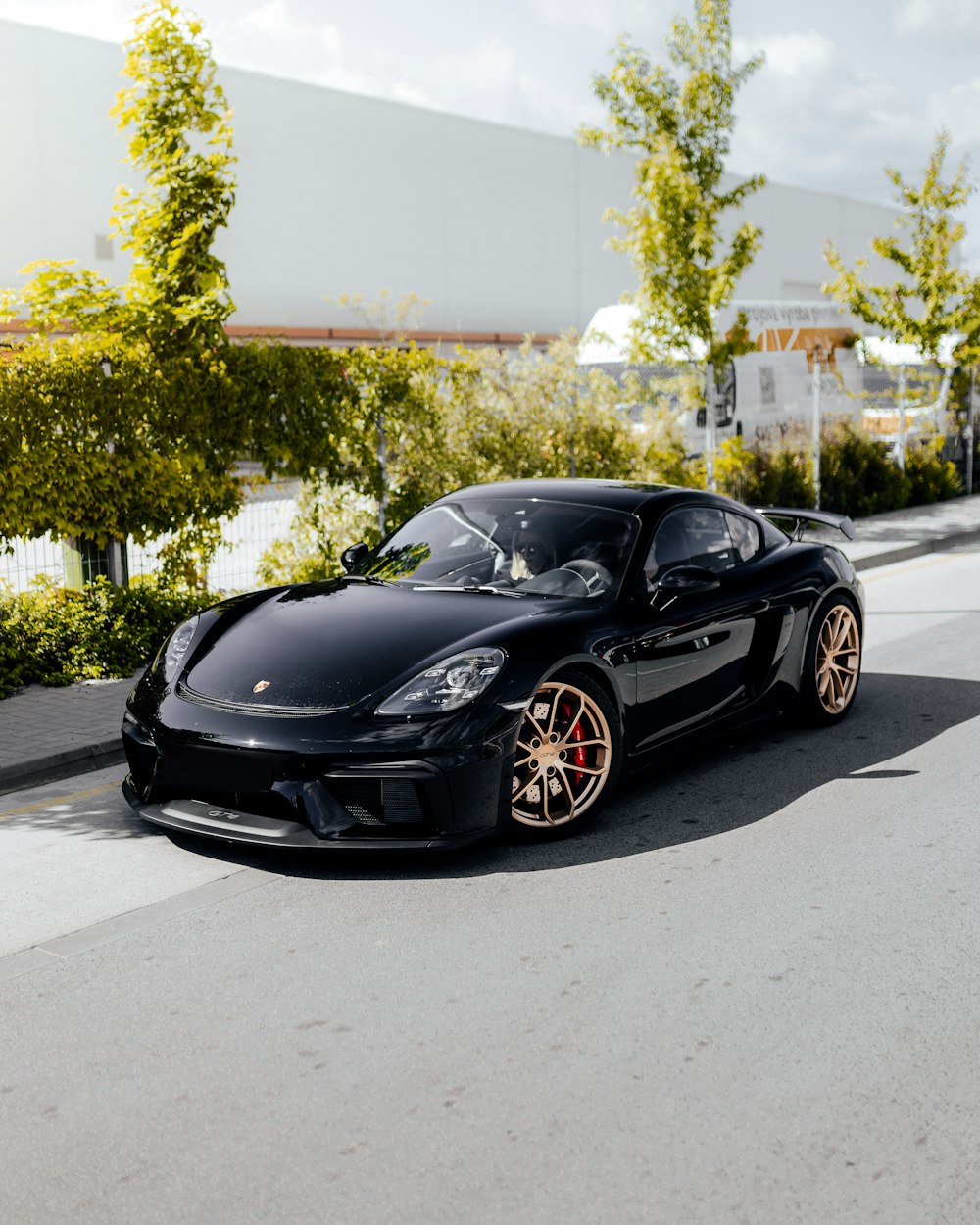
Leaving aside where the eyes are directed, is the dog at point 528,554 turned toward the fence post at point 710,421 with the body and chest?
no

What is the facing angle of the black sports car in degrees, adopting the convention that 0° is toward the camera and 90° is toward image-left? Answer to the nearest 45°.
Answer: approximately 45°

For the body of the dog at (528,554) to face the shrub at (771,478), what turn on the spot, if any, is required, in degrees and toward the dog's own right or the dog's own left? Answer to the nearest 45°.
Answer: approximately 135° to the dog's own right

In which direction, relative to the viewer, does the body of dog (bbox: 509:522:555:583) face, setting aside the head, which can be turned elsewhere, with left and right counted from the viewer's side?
facing the viewer and to the left of the viewer

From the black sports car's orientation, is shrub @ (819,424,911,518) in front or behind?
behind

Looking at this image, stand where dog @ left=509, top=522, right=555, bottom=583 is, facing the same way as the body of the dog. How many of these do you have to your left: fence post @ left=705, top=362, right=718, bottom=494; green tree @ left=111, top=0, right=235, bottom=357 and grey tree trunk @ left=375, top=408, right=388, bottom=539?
0

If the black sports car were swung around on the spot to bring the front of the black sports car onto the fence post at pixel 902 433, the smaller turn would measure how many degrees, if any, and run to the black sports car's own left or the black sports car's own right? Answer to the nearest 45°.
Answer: approximately 135° to the black sports car's own right

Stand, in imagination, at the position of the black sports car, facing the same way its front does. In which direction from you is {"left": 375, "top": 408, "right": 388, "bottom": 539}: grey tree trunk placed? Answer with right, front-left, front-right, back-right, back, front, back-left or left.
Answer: back-right

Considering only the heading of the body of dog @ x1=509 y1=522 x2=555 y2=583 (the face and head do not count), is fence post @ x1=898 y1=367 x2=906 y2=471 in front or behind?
behind

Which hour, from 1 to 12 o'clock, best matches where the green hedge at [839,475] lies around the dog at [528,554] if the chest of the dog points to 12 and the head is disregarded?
The green hedge is roughly at 5 o'clock from the dog.

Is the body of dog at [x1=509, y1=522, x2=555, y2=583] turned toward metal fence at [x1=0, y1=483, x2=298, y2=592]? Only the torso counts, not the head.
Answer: no

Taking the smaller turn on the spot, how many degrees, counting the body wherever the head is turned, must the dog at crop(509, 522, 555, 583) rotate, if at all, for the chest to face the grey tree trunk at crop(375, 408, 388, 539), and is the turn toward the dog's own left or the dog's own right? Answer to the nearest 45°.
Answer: approximately 135° to the dog's own right

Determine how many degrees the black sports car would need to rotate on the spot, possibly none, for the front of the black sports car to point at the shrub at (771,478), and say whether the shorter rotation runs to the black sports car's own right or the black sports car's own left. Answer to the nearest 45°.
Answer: approximately 135° to the black sports car's own right

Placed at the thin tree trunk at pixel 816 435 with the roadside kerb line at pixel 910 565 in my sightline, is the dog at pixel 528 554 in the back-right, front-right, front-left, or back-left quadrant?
front-right

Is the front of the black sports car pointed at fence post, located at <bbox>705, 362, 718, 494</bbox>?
no

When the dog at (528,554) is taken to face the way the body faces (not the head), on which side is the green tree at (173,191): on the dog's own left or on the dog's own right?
on the dog's own right
